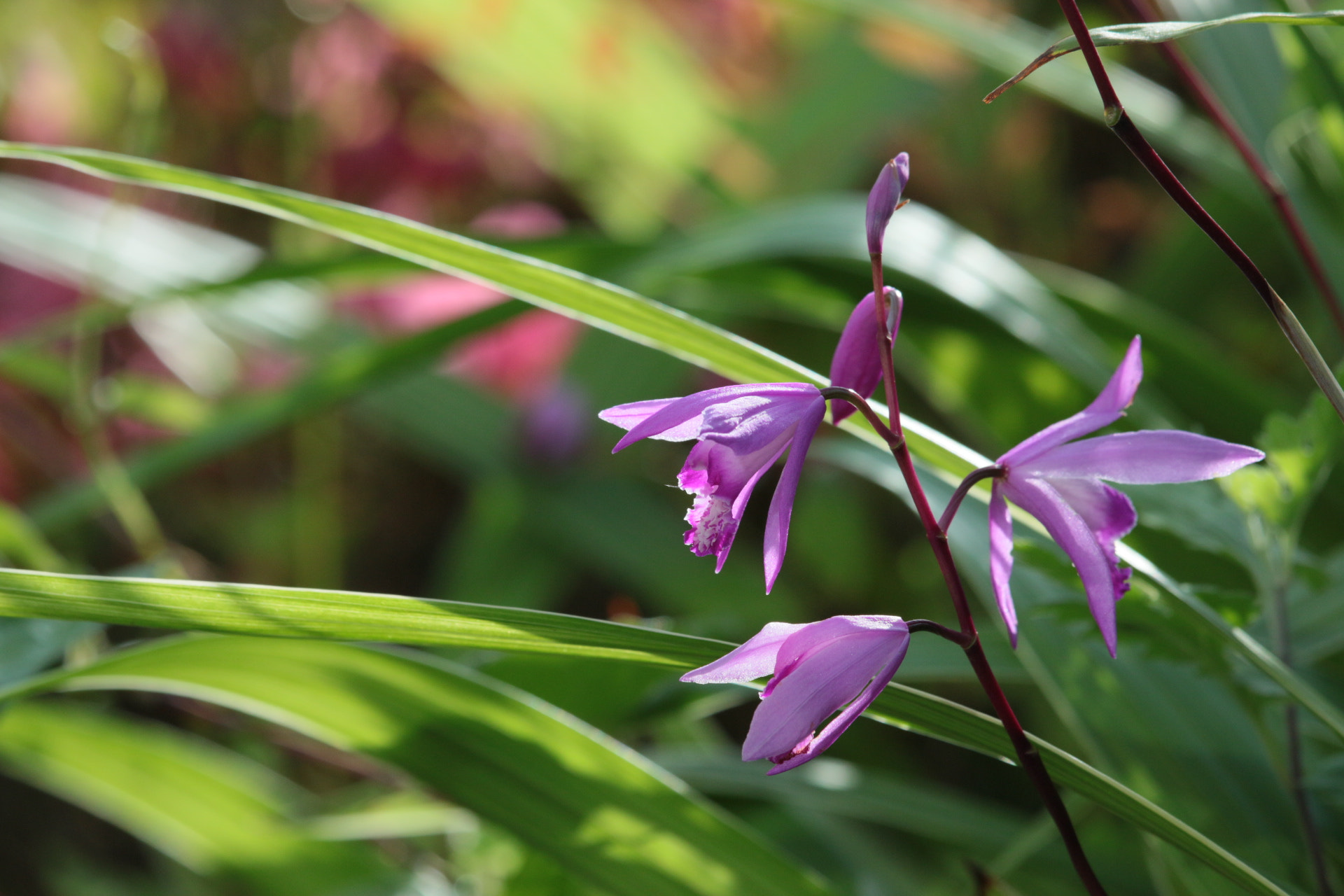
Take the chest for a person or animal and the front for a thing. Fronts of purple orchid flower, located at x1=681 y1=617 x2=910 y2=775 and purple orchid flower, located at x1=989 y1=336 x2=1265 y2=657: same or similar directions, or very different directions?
very different directions

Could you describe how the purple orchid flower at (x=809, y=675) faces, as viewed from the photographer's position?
facing to the left of the viewer

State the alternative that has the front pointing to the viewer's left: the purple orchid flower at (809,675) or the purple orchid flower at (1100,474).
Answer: the purple orchid flower at (809,675)

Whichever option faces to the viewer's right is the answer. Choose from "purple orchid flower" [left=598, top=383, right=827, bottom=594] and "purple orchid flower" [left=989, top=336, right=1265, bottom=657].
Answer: "purple orchid flower" [left=989, top=336, right=1265, bottom=657]

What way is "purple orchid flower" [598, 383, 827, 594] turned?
to the viewer's left

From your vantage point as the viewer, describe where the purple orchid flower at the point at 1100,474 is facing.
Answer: facing to the right of the viewer
